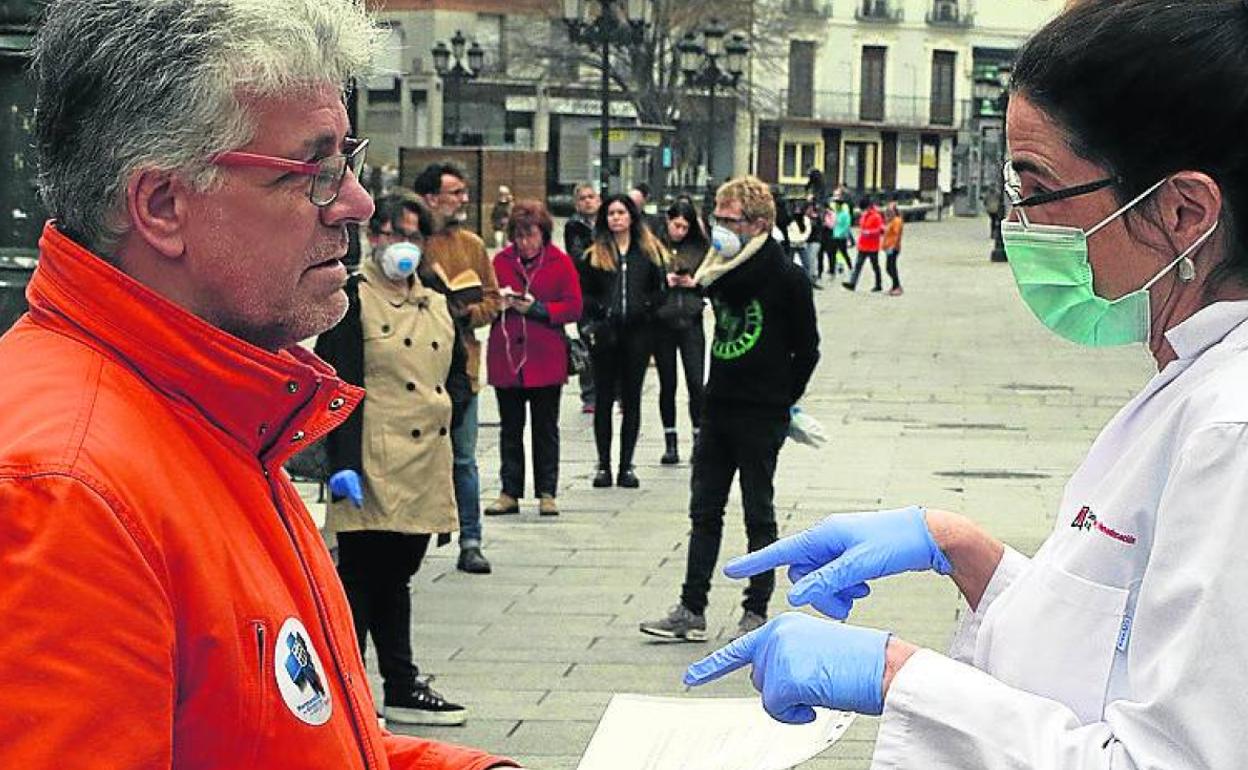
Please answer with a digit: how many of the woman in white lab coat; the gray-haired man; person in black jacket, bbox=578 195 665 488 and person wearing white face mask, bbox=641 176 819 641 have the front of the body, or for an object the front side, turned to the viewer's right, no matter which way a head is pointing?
1

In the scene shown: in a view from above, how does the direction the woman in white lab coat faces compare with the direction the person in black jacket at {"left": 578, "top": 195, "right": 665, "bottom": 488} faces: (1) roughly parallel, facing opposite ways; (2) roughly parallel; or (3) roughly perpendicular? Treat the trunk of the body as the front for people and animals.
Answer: roughly perpendicular

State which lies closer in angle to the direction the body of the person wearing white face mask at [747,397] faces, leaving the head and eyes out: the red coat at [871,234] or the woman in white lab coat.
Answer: the woman in white lab coat

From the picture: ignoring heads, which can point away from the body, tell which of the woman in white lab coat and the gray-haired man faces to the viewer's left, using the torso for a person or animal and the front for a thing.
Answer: the woman in white lab coat

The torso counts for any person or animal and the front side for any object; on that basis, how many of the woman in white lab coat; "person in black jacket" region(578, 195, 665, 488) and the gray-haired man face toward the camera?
1

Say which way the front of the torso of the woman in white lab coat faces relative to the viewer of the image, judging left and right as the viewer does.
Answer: facing to the left of the viewer

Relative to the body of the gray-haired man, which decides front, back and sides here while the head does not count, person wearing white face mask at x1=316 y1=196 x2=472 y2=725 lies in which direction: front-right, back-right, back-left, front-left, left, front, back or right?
left

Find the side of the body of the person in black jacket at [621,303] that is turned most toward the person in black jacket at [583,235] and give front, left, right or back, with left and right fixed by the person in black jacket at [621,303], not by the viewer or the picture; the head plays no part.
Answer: back

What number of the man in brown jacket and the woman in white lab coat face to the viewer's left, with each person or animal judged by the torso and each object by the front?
1

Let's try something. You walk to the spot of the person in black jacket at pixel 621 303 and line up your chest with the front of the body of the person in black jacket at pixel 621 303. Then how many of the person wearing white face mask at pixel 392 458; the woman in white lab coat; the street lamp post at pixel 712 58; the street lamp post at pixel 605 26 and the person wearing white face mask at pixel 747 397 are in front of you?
3

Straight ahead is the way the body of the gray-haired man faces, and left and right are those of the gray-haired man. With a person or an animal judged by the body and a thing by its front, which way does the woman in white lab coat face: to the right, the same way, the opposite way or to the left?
the opposite way

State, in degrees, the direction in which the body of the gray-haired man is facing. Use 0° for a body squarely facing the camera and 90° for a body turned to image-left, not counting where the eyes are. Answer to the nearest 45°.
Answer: approximately 270°

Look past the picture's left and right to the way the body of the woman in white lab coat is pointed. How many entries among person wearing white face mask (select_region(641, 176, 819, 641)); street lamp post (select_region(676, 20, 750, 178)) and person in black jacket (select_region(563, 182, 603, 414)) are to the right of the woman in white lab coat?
3

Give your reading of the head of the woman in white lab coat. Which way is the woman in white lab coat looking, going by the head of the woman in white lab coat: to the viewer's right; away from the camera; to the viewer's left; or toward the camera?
to the viewer's left
